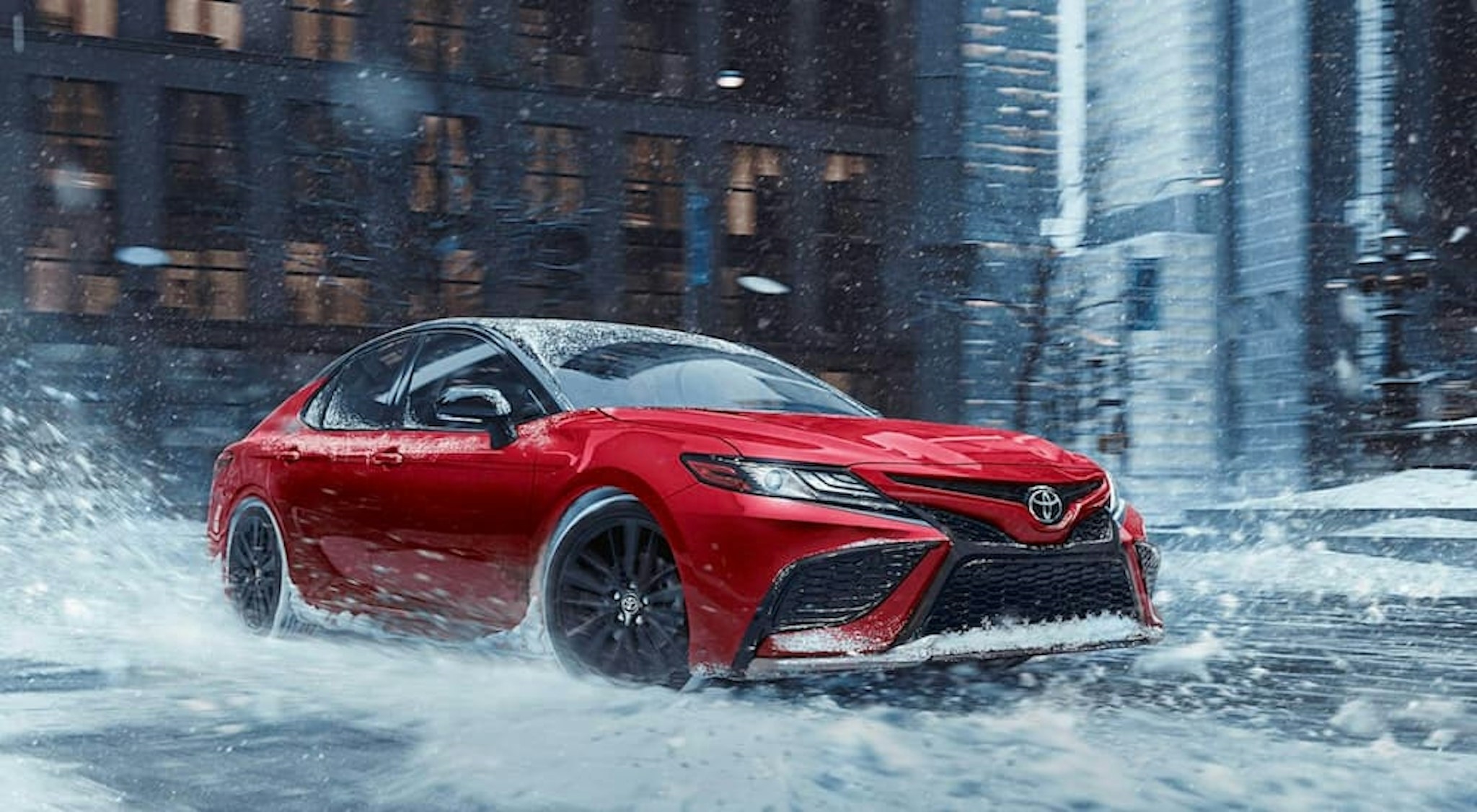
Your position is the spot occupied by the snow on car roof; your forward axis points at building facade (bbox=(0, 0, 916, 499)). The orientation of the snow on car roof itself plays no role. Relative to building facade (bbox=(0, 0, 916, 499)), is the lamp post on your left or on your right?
right

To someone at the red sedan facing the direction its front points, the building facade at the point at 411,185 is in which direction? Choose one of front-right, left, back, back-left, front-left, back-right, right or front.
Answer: back-left

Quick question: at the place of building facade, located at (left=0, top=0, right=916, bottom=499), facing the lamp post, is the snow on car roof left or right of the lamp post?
right

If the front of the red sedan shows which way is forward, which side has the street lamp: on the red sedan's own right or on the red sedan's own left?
on the red sedan's own left

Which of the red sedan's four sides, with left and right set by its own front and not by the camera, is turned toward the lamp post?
left

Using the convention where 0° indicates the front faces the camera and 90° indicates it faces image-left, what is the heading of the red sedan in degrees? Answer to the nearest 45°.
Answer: approximately 315°
